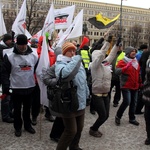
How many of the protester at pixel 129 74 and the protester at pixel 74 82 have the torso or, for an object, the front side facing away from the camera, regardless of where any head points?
0

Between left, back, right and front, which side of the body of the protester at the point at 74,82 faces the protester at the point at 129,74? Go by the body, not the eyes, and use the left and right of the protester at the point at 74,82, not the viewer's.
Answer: left

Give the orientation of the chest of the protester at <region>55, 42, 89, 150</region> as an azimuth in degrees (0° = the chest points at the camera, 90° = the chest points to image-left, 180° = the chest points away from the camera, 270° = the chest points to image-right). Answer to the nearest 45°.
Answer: approximately 315°

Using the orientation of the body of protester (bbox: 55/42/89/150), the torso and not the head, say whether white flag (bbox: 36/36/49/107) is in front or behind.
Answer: behind

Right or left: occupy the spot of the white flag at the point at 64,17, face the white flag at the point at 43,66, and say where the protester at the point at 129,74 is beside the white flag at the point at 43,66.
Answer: left

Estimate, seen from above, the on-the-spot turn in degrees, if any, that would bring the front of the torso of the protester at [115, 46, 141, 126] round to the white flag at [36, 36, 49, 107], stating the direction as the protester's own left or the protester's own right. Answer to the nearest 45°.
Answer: approximately 90° to the protester's own right

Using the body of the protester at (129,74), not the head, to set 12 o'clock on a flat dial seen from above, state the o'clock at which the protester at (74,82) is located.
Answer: the protester at (74,82) is roughly at 2 o'clock from the protester at (129,74).

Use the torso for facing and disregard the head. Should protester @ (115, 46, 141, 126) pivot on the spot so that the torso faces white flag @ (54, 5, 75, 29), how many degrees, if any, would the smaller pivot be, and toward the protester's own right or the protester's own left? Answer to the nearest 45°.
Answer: approximately 180°
